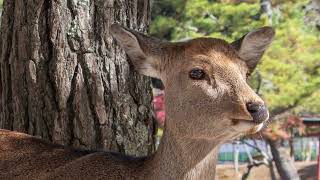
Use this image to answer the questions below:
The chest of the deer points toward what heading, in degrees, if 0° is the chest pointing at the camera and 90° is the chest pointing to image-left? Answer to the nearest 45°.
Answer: approximately 270°

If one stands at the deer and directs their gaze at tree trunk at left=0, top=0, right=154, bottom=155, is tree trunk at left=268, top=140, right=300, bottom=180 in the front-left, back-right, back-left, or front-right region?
front-right

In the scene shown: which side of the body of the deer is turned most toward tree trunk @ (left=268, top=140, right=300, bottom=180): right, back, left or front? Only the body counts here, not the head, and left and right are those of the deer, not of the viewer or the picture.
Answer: left

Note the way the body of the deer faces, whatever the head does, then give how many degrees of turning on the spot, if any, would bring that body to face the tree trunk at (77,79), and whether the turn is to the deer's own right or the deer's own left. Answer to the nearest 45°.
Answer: approximately 135° to the deer's own left
